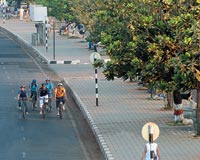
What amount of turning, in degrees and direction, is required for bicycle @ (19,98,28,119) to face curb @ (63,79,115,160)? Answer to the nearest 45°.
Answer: approximately 45° to its left

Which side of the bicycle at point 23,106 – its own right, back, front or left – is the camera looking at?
front
